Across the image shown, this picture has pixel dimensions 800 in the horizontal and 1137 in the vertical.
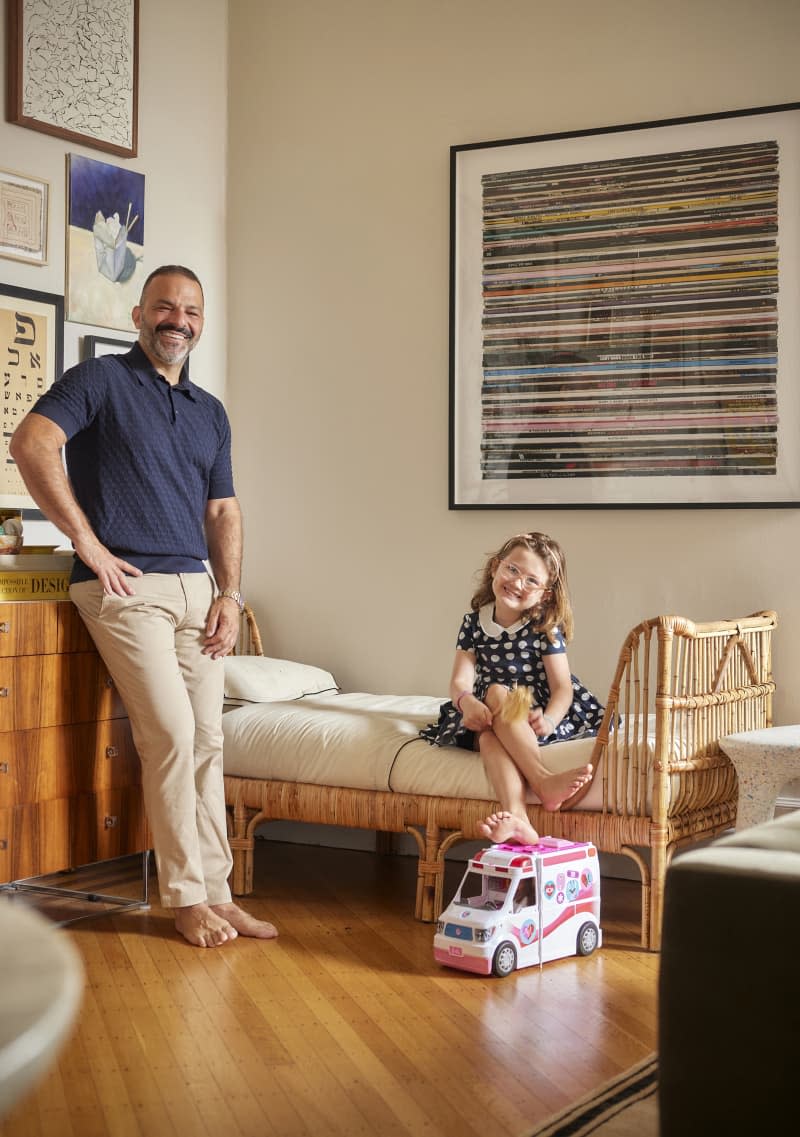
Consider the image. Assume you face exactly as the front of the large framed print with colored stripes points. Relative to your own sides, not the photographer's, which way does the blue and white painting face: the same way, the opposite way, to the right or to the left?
to the left

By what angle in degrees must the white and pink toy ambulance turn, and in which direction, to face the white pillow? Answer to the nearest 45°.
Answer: approximately 90° to its right

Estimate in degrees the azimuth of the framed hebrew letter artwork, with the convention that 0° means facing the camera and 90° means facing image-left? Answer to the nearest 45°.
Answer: approximately 315°

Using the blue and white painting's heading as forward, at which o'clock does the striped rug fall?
The striped rug is roughly at 1 o'clock from the blue and white painting.

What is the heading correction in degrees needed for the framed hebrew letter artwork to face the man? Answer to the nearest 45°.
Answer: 0° — it already faces them

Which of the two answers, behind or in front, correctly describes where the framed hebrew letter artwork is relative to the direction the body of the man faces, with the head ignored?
behind
